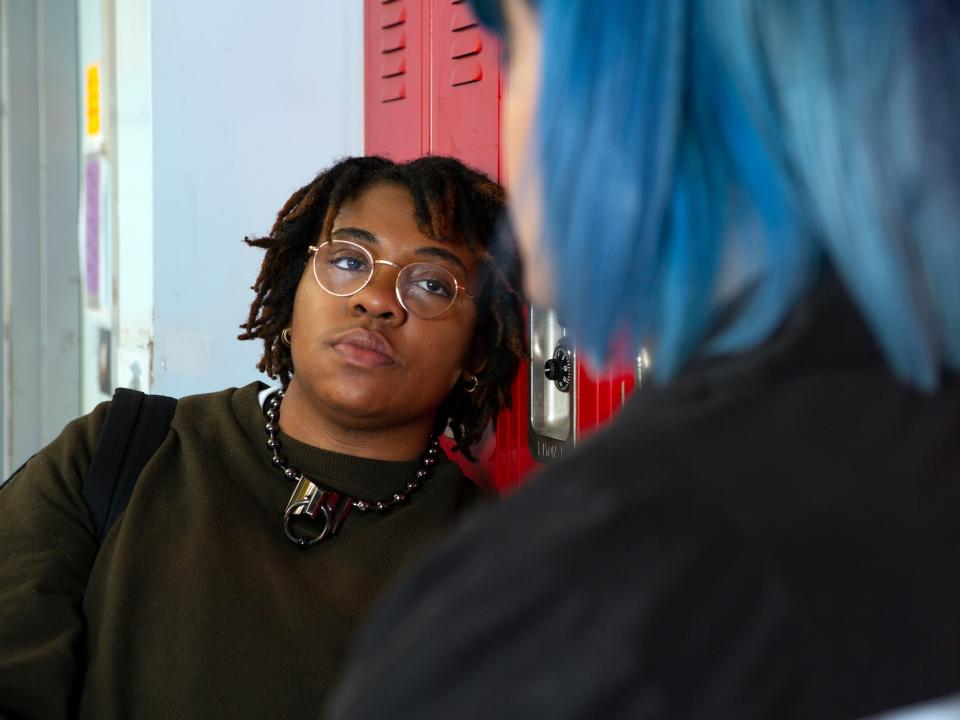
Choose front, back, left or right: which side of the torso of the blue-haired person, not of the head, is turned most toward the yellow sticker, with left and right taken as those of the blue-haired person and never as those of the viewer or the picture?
front

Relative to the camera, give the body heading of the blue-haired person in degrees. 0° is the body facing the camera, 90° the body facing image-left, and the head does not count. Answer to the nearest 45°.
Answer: approximately 135°

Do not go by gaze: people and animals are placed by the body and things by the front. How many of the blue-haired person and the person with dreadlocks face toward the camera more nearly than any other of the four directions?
1

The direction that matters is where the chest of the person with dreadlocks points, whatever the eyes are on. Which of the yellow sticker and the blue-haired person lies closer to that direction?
the blue-haired person

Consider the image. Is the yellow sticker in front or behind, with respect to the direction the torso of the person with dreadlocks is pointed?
behind

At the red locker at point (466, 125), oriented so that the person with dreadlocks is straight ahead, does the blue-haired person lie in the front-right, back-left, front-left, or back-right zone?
front-left

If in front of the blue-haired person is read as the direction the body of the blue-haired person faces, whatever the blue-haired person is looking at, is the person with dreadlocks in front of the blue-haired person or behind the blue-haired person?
in front

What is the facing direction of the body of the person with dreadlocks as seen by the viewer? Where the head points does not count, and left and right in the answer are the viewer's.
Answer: facing the viewer

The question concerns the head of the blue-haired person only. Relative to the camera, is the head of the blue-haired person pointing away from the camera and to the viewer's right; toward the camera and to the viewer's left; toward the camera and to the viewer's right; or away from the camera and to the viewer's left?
away from the camera and to the viewer's left

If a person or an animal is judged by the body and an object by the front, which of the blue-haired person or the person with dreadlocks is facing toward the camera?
the person with dreadlocks

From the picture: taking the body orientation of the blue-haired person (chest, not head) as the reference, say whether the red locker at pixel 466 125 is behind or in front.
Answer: in front

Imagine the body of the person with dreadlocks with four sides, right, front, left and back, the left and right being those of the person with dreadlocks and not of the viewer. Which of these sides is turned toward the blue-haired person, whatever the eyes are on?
front
